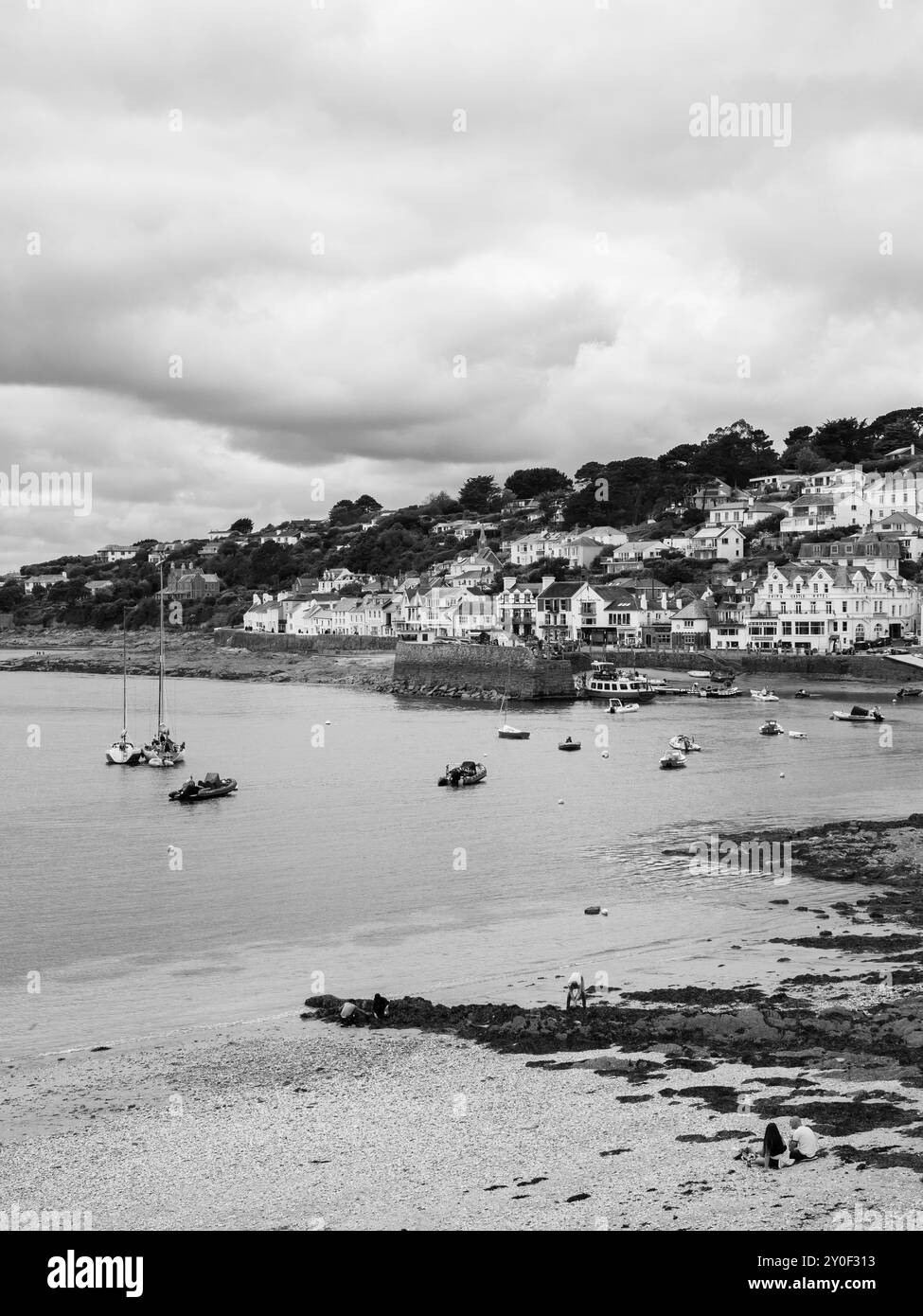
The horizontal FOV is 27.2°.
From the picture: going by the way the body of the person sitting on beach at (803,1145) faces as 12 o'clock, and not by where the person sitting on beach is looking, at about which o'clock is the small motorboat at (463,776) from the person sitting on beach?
The small motorboat is roughly at 1 o'clock from the person sitting on beach.

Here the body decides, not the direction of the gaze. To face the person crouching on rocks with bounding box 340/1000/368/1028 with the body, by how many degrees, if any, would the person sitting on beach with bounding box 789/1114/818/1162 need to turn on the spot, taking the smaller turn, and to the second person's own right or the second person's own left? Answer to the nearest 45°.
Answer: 0° — they already face them

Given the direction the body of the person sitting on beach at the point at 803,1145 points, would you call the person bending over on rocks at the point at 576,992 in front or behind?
in front

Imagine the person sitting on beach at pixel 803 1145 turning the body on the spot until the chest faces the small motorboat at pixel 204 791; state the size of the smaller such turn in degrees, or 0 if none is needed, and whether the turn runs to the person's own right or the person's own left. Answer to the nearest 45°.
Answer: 0° — they already face it

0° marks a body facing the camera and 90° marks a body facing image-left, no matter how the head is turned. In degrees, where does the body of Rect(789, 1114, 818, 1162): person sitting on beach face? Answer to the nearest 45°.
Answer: approximately 135°
